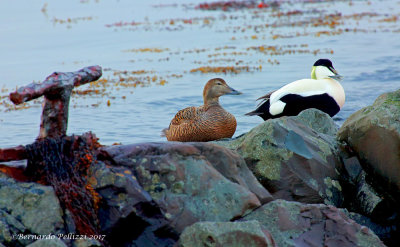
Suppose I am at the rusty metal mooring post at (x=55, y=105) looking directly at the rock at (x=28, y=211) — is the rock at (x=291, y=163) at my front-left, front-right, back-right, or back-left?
back-left

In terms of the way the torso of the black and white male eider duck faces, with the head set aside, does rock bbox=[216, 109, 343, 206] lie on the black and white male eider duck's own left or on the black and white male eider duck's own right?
on the black and white male eider duck's own right

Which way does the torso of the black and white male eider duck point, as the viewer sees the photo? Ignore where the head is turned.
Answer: to the viewer's right

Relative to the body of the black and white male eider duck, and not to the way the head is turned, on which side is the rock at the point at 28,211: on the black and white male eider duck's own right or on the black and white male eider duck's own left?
on the black and white male eider duck's own right

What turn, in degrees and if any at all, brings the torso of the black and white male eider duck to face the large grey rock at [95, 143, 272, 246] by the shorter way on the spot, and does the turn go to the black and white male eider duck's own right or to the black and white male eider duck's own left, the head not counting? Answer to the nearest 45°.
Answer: approximately 90° to the black and white male eider duck's own right

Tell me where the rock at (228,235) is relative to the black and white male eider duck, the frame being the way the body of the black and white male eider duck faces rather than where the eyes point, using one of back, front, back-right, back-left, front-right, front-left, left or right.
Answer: right

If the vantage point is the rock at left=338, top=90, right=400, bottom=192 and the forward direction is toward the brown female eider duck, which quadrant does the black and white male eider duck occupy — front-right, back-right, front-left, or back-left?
front-right

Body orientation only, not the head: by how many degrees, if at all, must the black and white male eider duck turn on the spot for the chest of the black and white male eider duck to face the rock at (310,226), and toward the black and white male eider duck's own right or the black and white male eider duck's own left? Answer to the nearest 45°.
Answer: approximately 90° to the black and white male eider duck's own right

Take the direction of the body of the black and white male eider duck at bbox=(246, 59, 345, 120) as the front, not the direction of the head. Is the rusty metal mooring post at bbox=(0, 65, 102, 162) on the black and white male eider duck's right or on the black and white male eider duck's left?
on the black and white male eider duck's right

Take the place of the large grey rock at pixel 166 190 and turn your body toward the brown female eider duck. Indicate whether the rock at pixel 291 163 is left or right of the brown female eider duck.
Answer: right

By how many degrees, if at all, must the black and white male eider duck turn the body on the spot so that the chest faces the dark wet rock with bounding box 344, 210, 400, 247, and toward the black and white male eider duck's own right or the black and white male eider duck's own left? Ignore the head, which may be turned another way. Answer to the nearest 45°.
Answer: approximately 90° to the black and white male eider duck's own right

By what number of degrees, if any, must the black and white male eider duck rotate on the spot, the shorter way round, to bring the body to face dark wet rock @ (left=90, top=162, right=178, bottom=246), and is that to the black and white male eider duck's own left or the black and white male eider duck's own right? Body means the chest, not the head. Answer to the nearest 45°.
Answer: approximately 90° to the black and white male eider duck's own right

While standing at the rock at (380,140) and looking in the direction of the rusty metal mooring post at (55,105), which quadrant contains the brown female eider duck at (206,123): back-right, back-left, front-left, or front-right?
front-right
